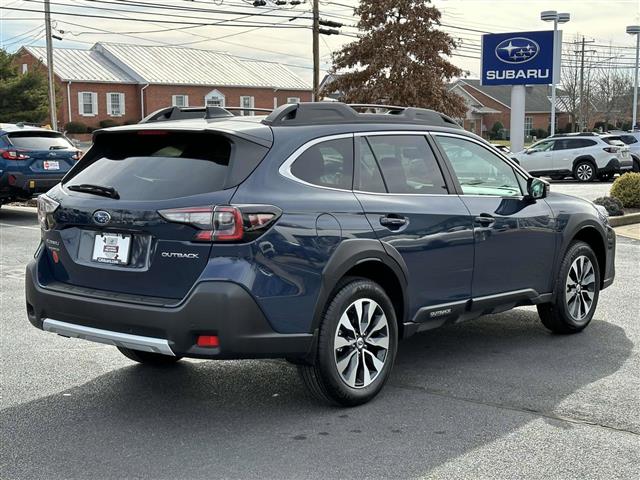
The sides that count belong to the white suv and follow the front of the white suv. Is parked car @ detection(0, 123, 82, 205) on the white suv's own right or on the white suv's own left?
on the white suv's own left

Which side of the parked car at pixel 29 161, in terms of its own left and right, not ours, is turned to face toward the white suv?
right

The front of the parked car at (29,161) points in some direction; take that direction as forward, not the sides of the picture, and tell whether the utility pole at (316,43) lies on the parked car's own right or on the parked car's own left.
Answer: on the parked car's own right

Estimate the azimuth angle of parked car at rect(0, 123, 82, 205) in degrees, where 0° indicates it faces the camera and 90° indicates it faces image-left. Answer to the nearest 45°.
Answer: approximately 135°

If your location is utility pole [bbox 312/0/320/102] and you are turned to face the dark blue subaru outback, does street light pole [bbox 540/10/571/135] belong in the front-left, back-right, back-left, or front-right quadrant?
front-left

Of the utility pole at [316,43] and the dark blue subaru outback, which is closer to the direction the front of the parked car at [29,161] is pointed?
the utility pole

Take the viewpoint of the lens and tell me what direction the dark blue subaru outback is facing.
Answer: facing away from the viewer and to the right of the viewer

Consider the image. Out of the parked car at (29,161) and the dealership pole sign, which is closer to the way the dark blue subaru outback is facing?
the dealership pole sign

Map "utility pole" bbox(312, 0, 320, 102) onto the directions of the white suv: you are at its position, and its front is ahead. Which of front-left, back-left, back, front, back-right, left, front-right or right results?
front

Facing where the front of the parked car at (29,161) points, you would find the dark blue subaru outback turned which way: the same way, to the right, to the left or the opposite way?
to the right

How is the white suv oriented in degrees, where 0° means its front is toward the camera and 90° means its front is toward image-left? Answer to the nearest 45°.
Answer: approximately 135°

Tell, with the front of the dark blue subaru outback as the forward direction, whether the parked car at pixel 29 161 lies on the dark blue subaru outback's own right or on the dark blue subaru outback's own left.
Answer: on the dark blue subaru outback's own left

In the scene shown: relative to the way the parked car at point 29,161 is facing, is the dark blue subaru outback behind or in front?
behind

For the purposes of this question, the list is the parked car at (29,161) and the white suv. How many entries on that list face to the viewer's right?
0
